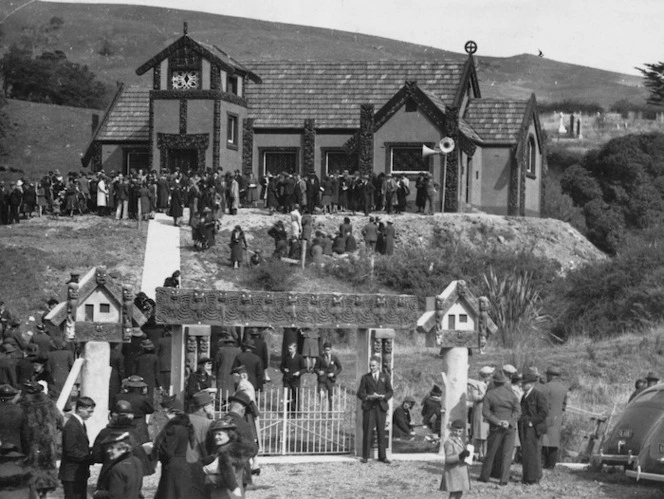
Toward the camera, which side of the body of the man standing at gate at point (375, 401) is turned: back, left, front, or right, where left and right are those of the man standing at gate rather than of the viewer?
front

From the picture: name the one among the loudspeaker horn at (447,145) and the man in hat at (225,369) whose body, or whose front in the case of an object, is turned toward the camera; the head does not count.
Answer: the loudspeaker horn

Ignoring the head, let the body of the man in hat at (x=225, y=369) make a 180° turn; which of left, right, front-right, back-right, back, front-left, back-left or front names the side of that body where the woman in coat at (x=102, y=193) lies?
back

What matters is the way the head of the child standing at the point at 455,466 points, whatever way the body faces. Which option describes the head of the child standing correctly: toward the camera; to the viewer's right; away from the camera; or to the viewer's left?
toward the camera

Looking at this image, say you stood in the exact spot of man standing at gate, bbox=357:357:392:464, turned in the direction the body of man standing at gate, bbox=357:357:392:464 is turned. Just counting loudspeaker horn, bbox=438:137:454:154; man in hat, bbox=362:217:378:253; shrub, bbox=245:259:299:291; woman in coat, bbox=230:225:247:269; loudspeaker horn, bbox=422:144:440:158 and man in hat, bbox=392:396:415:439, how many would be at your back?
6

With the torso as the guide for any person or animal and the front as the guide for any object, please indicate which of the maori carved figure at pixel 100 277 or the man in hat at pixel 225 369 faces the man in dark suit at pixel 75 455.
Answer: the maori carved figure

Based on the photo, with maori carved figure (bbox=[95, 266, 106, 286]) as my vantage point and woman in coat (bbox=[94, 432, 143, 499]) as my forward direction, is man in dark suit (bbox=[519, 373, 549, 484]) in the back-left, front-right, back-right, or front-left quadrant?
front-left

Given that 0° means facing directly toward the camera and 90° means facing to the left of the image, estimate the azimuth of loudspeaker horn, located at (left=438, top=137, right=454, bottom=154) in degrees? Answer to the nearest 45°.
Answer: approximately 0°

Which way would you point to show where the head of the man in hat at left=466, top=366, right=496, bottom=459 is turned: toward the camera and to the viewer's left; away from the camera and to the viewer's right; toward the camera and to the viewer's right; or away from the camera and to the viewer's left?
toward the camera and to the viewer's left

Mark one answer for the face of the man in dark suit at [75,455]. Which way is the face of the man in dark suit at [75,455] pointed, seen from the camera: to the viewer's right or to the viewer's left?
to the viewer's right

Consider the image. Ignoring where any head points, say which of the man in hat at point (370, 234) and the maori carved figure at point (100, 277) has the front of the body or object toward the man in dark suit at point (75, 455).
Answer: the maori carved figure

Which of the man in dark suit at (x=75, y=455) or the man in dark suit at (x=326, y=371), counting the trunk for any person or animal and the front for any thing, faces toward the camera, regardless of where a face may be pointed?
the man in dark suit at (x=326, y=371)

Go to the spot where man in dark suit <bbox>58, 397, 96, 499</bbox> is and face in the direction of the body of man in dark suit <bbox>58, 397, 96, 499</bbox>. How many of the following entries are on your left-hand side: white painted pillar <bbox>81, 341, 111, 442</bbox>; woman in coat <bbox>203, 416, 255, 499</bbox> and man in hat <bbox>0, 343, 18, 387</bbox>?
2

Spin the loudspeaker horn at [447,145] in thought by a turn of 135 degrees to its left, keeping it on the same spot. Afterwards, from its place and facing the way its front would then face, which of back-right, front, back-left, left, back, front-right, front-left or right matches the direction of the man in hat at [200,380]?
back-right

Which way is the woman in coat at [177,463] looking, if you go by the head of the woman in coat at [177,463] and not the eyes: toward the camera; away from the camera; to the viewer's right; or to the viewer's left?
away from the camera

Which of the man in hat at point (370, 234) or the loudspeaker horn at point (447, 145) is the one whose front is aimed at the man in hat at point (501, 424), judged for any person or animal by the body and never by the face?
the loudspeaker horn

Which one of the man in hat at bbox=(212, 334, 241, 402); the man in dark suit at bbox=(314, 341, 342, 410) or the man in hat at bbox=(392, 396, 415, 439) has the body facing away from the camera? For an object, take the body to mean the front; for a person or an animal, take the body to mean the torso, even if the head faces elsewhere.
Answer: the man in hat at bbox=(212, 334, 241, 402)

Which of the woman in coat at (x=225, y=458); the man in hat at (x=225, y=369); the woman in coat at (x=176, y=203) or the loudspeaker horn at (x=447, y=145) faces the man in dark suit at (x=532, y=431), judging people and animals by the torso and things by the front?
the loudspeaker horn

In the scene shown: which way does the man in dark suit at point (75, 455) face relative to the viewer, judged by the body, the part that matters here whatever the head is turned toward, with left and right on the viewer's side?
facing to the right of the viewer
